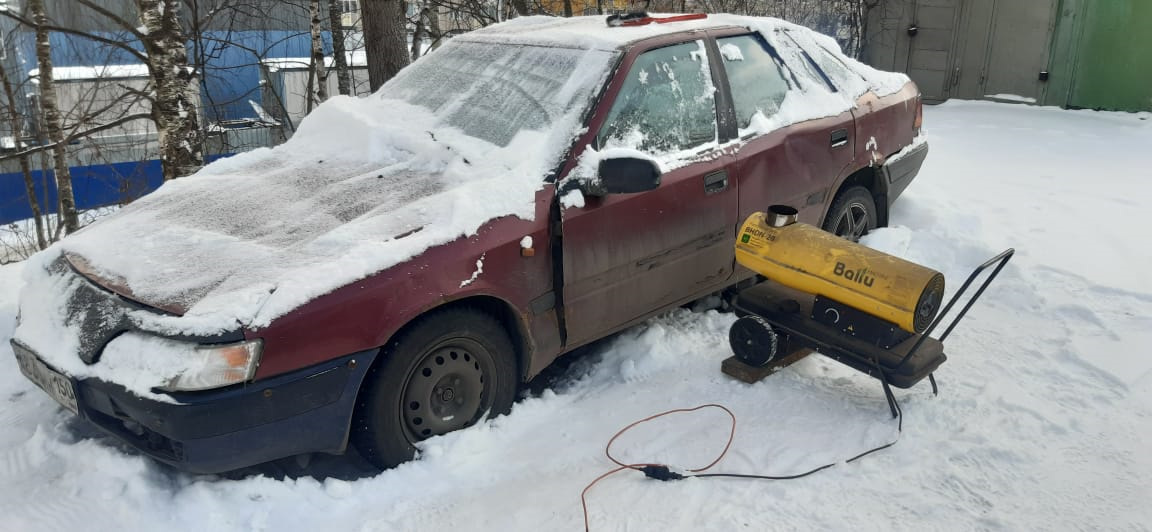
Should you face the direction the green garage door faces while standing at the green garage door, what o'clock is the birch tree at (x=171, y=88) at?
The birch tree is roughly at 1 o'clock from the green garage door.

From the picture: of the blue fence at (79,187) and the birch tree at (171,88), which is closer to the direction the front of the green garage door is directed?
the birch tree

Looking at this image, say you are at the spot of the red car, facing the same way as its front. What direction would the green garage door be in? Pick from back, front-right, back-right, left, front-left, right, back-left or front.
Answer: back

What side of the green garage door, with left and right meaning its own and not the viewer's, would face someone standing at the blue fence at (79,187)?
right

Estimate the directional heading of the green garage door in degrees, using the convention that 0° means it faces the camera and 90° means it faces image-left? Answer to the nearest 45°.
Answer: approximately 0°

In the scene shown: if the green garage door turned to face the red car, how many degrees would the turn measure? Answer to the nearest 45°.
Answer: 0° — it already faces it

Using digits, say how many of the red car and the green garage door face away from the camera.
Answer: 0

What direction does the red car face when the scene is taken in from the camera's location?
facing the viewer and to the left of the viewer

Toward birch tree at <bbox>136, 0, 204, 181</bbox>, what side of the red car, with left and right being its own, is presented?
right

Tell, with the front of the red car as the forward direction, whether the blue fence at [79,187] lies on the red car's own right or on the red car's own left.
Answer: on the red car's own right

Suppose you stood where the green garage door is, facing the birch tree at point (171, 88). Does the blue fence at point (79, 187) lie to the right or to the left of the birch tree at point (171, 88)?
right

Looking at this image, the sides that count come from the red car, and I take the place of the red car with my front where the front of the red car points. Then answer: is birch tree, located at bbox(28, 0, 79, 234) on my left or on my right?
on my right
